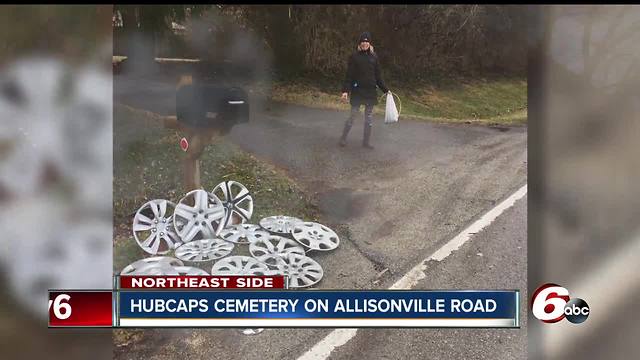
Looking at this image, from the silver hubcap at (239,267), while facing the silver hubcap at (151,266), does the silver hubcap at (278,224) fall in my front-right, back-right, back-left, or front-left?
back-right

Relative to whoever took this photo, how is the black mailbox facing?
facing to the right of the viewer

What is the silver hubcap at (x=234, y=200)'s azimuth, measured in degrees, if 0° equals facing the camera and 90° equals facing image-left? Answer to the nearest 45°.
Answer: approximately 0°
